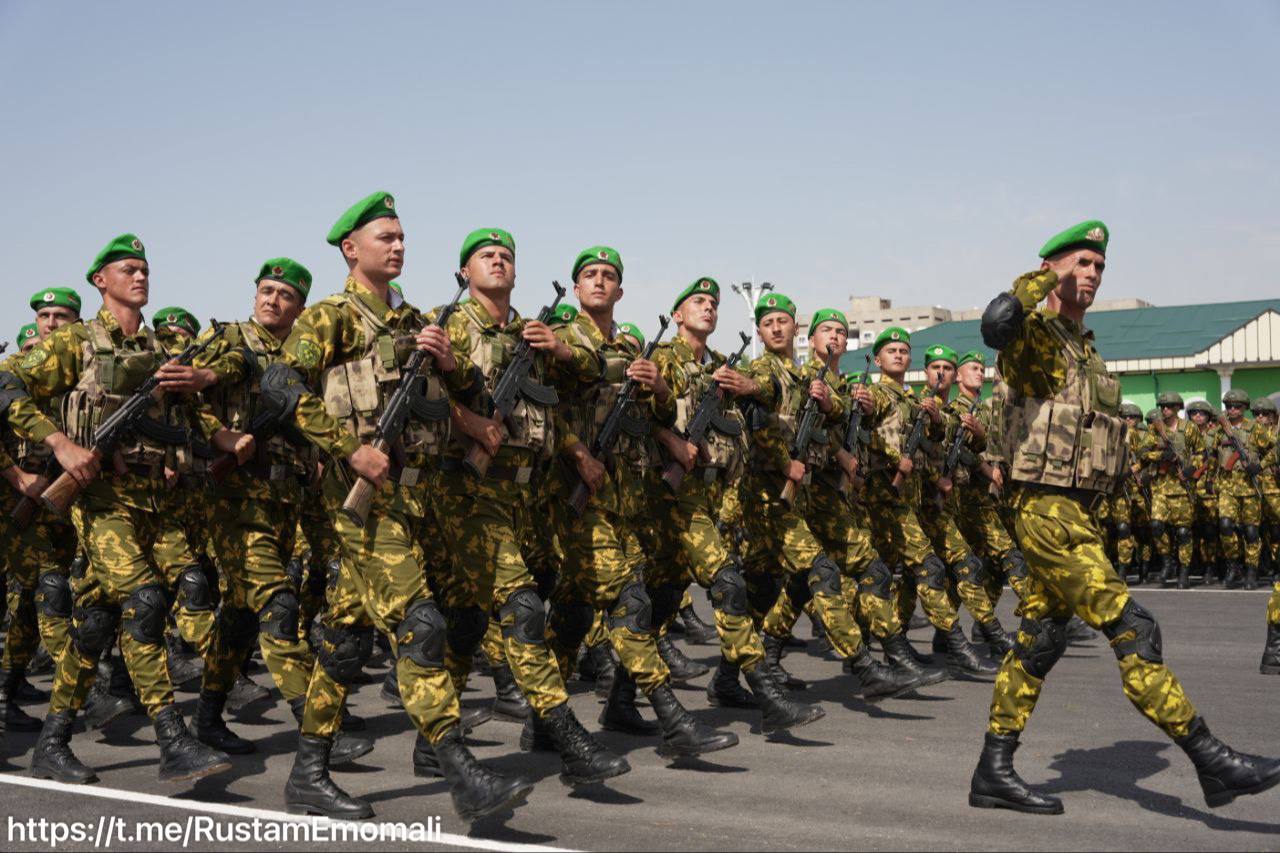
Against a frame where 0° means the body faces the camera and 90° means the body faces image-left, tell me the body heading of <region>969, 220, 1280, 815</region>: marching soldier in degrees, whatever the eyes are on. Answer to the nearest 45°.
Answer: approximately 315°

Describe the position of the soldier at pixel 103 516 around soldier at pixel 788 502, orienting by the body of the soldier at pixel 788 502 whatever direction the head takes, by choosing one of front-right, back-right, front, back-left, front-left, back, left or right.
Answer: right

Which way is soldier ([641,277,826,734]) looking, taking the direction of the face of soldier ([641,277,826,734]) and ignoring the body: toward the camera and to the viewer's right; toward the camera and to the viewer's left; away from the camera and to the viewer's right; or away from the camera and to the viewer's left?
toward the camera and to the viewer's right

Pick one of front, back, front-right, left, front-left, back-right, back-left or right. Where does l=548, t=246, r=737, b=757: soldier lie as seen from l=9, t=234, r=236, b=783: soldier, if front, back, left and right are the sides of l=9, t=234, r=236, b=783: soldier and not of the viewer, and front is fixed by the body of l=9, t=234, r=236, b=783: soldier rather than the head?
front-left

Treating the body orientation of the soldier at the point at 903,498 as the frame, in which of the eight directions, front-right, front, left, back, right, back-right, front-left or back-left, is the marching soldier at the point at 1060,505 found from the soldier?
front-right

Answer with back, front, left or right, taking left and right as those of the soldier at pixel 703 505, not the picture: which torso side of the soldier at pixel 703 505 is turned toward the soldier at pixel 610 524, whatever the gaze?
right

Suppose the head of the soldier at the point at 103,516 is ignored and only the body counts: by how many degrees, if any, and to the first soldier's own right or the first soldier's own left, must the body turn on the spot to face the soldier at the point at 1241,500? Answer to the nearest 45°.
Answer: approximately 90° to the first soldier's own left

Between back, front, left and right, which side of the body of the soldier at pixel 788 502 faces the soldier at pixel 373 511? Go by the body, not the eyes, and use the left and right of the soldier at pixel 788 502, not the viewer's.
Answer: right

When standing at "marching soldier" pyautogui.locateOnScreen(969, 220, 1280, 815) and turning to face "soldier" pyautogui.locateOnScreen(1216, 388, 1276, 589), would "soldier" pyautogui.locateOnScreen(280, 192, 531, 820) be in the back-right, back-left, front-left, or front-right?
back-left
